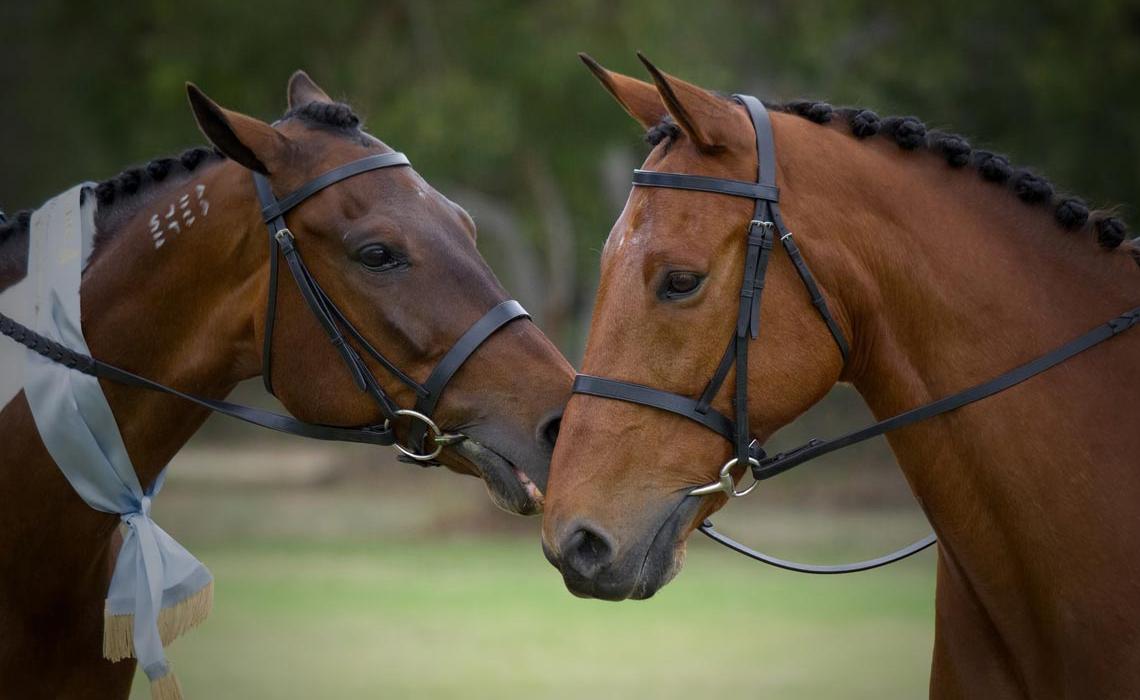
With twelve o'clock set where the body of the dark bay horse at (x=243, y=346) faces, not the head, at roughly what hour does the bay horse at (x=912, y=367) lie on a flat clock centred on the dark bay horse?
The bay horse is roughly at 1 o'clock from the dark bay horse.

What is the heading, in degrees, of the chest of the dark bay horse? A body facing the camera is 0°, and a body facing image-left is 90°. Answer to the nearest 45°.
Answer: approximately 270°

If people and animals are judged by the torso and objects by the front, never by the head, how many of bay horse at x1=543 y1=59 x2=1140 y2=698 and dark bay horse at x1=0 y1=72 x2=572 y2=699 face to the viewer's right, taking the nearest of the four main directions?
1

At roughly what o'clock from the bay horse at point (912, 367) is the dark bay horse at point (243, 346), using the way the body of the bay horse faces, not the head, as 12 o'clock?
The dark bay horse is roughly at 12 o'clock from the bay horse.

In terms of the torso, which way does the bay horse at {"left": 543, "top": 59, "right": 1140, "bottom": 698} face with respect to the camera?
to the viewer's left
